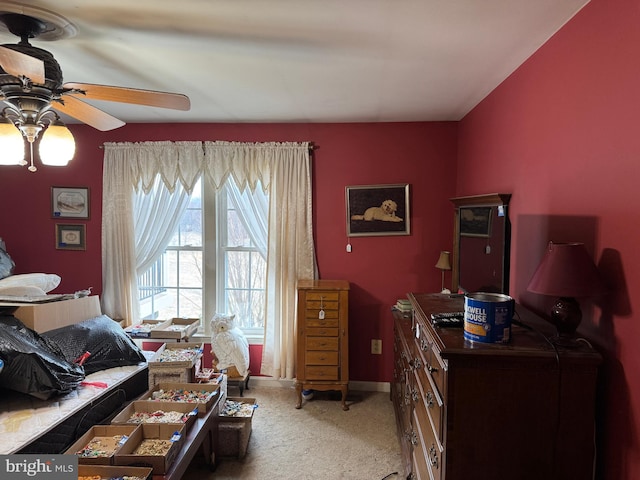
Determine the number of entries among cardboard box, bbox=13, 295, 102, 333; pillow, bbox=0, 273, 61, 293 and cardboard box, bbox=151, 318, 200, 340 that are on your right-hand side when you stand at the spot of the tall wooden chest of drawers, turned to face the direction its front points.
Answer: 3

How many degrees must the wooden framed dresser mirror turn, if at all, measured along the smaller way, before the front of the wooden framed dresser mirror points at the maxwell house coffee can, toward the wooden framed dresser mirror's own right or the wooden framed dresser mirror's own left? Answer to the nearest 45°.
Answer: approximately 45° to the wooden framed dresser mirror's own left

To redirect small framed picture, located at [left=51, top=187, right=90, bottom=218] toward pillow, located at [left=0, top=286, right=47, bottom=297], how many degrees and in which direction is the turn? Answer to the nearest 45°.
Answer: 0° — it already faces it

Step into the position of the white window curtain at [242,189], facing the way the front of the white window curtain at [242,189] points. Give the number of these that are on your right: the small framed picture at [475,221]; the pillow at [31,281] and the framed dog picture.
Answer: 1

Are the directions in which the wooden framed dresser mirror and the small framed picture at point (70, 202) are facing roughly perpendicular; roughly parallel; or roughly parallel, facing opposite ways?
roughly perpendicular

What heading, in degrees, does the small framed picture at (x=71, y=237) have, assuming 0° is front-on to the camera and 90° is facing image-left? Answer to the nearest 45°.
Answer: approximately 0°

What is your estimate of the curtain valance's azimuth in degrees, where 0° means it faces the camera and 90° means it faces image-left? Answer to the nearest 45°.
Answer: approximately 0°

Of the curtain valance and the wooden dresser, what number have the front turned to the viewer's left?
1

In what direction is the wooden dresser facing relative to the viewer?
to the viewer's left
